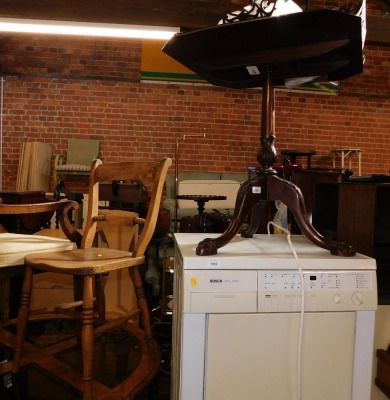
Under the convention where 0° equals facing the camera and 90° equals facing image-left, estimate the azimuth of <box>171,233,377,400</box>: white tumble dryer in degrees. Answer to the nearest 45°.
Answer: approximately 0°

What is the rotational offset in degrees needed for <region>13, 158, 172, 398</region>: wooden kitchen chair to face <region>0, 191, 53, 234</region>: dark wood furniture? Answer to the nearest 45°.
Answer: approximately 135° to its right

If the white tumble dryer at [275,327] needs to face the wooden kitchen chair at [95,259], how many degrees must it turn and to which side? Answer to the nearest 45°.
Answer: approximately 135° to its right

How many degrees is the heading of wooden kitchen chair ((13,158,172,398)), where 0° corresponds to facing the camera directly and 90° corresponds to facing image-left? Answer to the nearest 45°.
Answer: approximately 45°

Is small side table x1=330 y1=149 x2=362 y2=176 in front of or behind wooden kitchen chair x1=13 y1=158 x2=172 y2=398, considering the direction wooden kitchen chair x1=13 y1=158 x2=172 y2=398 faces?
behind

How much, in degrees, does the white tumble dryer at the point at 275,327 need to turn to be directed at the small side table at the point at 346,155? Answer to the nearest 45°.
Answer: approximately 180°

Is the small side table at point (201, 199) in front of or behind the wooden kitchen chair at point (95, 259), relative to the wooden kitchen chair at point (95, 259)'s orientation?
behind

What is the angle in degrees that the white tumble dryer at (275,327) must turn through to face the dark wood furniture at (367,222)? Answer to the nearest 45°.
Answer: approximately 135° to its left
